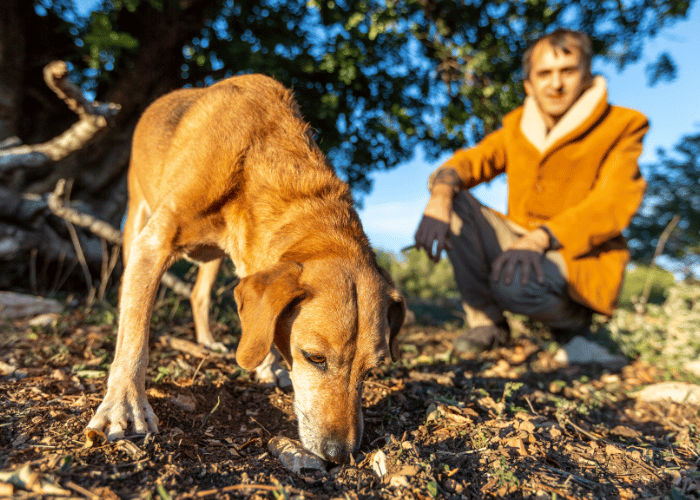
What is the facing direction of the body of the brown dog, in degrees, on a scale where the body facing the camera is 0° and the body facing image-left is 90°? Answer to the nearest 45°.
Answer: approximately 315°

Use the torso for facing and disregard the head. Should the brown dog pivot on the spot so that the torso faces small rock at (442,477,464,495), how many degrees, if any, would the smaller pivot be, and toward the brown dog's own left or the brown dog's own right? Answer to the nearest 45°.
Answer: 0° — it already faces it

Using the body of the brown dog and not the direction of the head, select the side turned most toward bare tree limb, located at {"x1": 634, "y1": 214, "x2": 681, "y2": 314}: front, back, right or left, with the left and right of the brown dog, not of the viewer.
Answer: left

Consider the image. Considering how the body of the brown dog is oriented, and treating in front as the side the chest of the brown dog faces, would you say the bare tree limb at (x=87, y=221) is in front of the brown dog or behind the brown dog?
behind

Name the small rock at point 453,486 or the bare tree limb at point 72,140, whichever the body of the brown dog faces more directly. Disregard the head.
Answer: the small rock

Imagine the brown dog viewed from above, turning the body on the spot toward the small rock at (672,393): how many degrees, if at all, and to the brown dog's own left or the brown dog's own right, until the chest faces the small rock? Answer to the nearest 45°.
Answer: approximately 45° to the brown dog's own left

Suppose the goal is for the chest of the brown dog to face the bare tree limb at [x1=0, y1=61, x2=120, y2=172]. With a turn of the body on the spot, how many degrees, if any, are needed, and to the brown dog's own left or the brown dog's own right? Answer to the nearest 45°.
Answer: approximately 180°

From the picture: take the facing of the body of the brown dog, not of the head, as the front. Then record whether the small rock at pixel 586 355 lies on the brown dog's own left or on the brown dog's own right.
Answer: on the brown dog's own left
